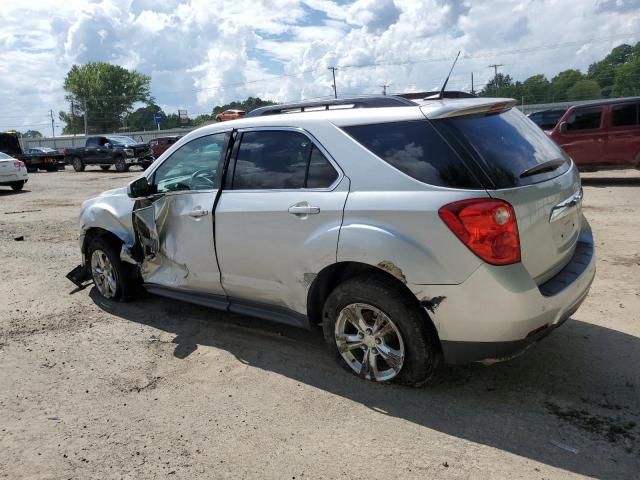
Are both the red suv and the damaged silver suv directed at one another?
no

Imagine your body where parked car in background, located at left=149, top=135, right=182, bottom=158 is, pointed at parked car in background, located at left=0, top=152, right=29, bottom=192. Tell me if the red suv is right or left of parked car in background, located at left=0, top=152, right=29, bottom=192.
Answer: left

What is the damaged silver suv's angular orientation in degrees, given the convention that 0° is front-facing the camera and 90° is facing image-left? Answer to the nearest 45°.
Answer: approximately 135°

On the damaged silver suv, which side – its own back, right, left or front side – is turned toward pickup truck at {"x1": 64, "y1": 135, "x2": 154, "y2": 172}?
front

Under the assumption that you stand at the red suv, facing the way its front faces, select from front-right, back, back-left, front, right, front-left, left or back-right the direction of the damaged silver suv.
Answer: left

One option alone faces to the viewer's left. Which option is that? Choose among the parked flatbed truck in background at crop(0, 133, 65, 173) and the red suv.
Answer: the red suv

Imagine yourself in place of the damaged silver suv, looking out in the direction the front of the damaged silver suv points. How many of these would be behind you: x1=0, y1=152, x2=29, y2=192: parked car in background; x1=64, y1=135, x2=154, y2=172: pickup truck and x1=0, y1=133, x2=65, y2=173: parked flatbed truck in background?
0

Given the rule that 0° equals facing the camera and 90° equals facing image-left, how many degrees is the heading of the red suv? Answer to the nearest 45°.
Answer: approximately 90°

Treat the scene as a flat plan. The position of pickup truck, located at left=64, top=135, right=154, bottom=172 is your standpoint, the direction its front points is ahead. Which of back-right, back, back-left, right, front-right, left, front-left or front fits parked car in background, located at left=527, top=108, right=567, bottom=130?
front

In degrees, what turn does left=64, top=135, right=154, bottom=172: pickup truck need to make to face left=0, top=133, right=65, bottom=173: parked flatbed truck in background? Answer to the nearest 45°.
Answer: approximately 180°

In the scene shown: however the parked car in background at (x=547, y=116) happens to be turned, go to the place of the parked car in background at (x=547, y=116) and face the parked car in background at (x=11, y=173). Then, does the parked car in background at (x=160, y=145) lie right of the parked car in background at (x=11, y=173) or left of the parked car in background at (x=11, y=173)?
right

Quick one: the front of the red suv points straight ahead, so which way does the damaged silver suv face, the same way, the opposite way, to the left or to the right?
the same way

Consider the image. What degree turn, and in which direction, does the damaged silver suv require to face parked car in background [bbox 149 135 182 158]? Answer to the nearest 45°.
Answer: approximately 45° to its right

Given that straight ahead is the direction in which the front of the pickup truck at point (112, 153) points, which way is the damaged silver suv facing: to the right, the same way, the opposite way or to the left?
the opposite way

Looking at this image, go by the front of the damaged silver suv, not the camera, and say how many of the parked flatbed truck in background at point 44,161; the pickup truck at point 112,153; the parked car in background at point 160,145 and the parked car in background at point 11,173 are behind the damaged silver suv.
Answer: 0

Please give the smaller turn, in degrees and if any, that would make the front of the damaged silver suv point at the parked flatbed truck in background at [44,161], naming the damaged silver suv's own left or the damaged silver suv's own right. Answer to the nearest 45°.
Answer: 0° — it already faces it
